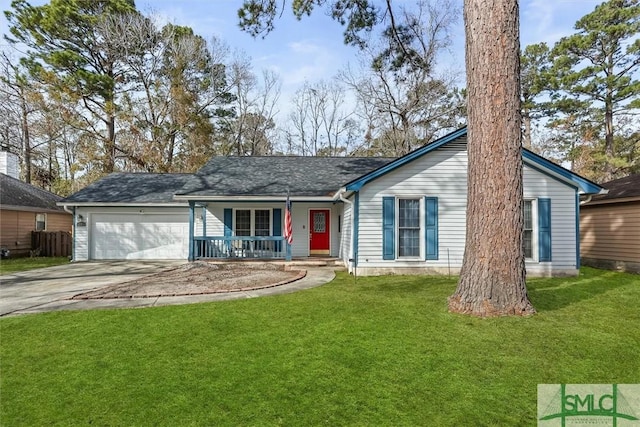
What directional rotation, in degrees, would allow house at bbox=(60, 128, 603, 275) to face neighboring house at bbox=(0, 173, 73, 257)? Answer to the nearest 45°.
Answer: approximately 90° to its right

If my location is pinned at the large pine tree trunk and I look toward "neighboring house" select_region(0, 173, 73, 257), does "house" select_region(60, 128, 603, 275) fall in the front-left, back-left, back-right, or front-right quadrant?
front-right

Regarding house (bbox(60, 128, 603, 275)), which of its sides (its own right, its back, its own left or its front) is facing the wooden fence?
right

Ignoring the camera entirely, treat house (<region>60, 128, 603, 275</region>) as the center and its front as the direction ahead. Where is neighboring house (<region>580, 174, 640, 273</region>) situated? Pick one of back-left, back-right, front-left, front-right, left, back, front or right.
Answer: left

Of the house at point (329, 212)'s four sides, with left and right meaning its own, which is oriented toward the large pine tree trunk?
front

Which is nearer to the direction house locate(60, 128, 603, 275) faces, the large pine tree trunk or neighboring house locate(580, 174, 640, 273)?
the large pine tree trunk

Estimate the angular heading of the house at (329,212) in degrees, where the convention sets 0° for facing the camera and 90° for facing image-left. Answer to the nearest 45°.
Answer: approximately 0°

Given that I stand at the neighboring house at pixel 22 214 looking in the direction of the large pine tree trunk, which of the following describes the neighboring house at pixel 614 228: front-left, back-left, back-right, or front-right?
front-left

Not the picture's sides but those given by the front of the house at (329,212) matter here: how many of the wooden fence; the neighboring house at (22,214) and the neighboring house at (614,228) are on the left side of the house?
1
